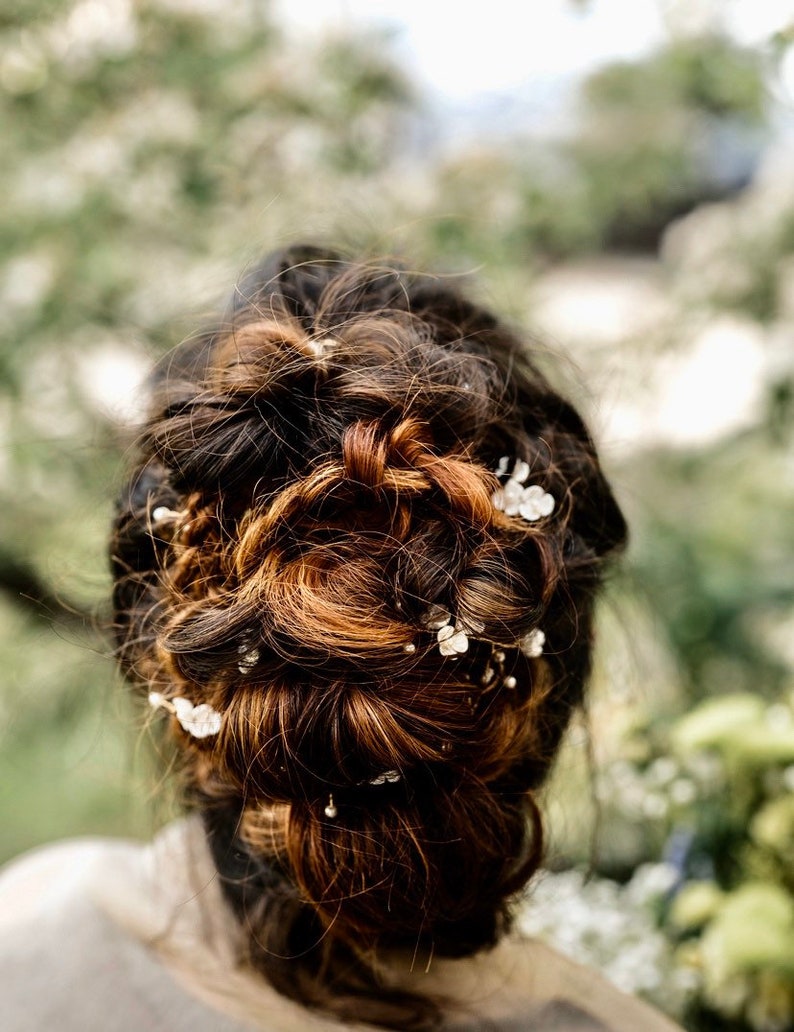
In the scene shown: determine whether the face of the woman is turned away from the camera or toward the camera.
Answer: away from the camera

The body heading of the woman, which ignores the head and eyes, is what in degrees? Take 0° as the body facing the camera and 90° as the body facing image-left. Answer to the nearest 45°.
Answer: approximately 180°
